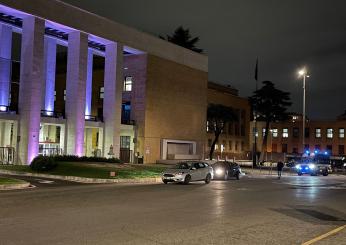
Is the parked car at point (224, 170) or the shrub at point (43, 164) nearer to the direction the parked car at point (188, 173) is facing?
the shrub

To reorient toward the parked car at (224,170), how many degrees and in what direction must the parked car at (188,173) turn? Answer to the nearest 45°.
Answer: approximately 135° to its right

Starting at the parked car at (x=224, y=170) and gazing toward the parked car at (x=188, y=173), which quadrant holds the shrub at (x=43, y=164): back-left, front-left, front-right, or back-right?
front-right

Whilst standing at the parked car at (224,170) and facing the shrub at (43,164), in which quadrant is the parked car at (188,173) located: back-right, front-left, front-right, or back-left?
front-left

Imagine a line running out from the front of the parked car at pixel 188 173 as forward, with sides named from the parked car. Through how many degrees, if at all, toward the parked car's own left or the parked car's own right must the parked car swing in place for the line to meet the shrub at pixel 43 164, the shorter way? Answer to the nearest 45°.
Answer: approximately 45° to the parked car's own right

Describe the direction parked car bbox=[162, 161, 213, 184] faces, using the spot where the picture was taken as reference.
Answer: facing the viewer and to the left of the viewer
